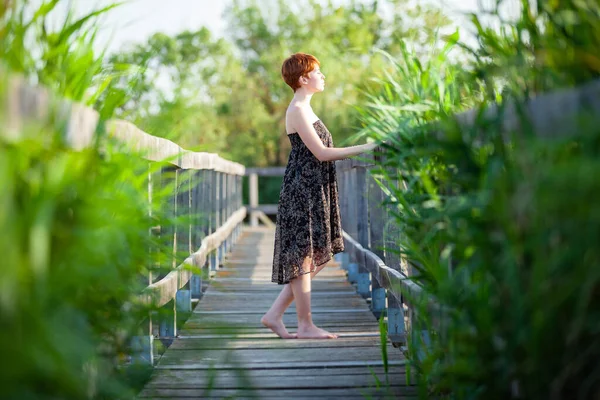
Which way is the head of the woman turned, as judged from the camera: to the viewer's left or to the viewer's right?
to the viewer's right

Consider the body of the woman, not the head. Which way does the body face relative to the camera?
to the viewer's right
